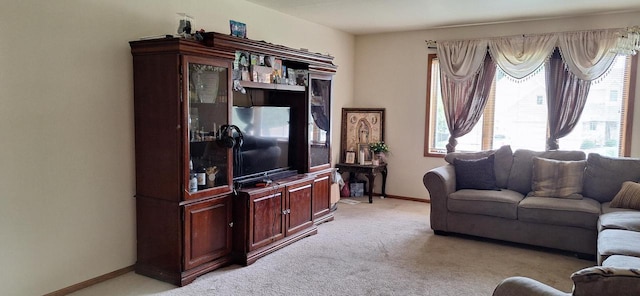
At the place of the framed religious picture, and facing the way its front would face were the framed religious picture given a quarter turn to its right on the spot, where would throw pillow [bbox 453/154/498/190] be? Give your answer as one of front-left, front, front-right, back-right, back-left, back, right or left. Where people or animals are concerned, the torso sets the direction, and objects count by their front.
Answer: back-left

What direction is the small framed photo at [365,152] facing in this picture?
toward the camera

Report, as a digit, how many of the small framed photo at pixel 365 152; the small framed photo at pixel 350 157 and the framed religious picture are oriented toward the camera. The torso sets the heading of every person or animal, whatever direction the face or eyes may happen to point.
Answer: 3

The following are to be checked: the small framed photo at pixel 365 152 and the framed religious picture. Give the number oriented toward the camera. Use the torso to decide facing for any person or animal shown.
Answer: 2

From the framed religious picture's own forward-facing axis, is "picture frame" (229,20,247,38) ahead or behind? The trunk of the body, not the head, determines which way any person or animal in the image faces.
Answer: ahead

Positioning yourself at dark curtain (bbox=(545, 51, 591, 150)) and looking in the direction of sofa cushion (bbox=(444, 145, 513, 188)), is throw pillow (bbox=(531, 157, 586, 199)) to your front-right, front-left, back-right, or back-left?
front-left

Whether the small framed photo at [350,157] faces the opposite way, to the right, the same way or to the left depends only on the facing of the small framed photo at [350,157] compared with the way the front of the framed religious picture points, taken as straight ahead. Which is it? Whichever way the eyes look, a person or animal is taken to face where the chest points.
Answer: the same way

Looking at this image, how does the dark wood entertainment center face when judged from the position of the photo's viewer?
facing the viewer and to the right of the viewer

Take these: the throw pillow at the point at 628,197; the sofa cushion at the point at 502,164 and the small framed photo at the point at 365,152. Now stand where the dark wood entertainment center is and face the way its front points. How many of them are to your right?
0

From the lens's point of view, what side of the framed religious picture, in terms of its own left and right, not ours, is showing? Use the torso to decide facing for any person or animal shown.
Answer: front

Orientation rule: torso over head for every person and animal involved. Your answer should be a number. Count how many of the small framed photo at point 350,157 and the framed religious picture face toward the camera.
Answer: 2

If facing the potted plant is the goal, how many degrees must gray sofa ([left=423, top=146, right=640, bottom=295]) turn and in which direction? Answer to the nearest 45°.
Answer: approximately 90° to its right

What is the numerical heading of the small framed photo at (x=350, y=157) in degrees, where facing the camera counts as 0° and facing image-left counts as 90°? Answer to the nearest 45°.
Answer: approximately 0°

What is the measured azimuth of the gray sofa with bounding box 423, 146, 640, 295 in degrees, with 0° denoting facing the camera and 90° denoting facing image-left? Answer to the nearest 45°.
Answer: approximately 45°

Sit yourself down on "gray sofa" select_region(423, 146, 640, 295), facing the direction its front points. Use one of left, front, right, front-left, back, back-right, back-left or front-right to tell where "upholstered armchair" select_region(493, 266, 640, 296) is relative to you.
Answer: front-left

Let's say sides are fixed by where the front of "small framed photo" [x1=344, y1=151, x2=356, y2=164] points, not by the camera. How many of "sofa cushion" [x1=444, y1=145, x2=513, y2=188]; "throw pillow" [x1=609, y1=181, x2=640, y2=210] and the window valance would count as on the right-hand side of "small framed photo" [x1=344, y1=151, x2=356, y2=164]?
0

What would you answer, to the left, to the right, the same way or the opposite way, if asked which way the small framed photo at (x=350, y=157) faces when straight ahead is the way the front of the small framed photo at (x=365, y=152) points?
the same way
